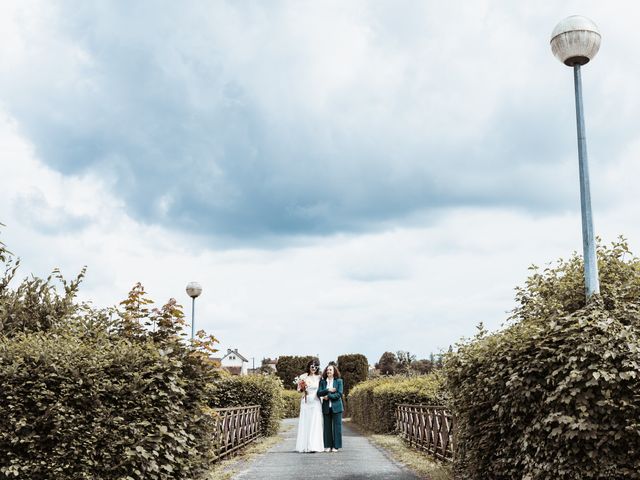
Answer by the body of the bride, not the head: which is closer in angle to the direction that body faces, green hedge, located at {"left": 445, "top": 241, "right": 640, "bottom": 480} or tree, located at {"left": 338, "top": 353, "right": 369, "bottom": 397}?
the green hedge

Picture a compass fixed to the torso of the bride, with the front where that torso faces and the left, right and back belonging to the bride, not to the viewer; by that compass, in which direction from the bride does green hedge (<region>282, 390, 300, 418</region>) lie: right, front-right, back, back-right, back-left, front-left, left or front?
back

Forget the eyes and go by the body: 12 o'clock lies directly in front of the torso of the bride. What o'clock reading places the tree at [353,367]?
The tree is roughly at 6 o'clock from the bride.

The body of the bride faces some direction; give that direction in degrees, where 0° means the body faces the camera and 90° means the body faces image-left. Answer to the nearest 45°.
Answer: approximately 0°

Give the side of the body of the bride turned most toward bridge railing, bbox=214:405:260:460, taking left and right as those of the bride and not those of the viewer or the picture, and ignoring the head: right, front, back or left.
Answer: right

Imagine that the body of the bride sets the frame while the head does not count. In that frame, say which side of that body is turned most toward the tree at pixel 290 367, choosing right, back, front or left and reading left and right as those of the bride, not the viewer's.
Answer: back
